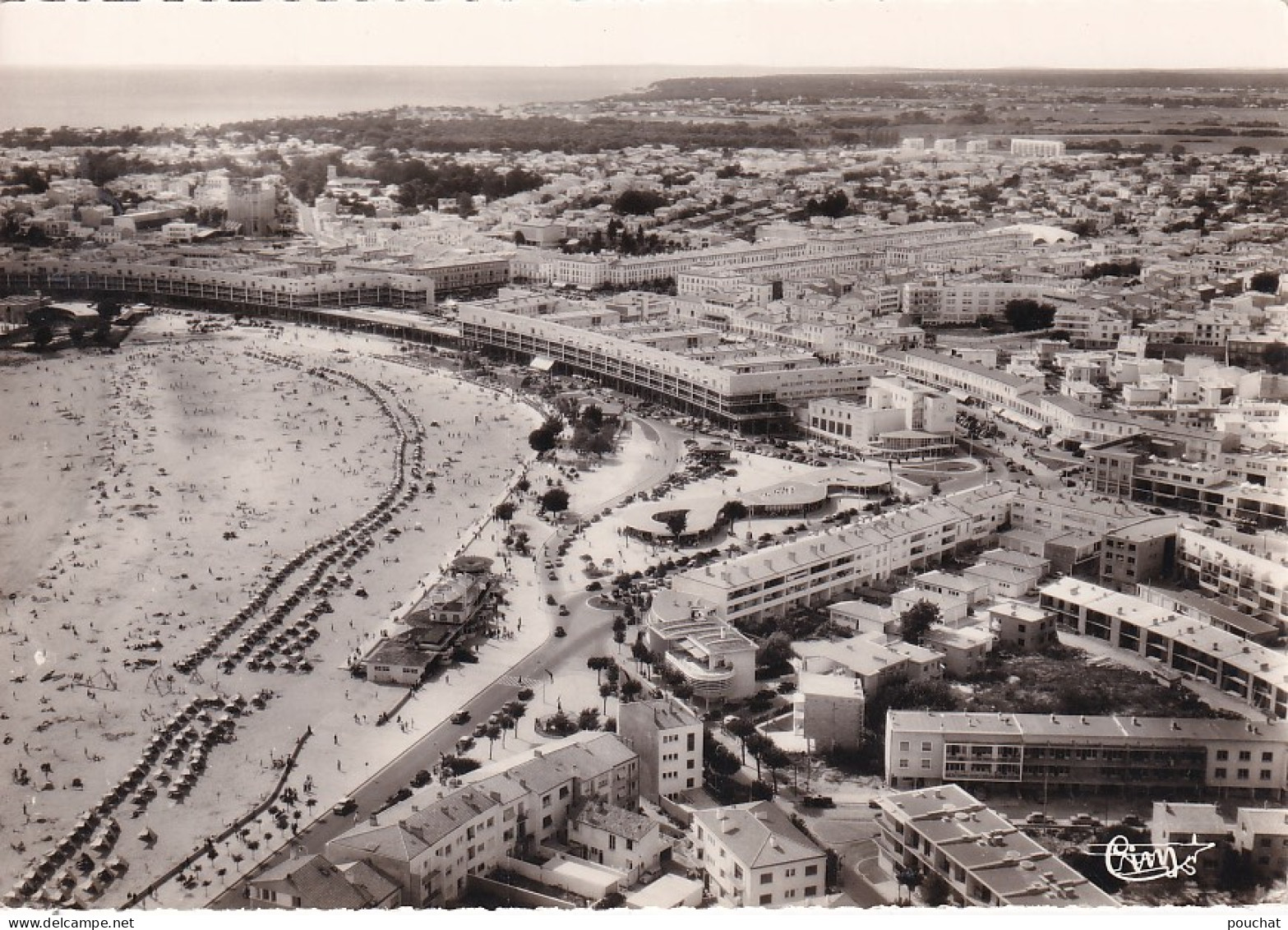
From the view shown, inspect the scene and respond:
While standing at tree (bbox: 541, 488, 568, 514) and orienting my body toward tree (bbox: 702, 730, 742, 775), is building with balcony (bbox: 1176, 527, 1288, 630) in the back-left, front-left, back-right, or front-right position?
front-left

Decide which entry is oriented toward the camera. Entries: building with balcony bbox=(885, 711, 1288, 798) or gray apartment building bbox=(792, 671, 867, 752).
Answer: the building with balcony

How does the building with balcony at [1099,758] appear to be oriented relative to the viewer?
toward the camera

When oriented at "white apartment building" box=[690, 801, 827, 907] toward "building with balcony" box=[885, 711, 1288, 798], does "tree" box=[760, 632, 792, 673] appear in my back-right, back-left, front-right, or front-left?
front-left

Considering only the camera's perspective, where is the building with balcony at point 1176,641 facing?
facing the viewer and to the left of the viewer

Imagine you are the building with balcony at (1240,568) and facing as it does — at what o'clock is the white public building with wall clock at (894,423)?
The white public building with wall clock is roughly at 3 o'clock from the building with balcony.

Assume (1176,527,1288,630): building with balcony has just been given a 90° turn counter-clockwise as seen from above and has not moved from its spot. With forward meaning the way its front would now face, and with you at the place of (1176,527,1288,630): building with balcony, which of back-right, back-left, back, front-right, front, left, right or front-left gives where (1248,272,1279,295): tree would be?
back-left

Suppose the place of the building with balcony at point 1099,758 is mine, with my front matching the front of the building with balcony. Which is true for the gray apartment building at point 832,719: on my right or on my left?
on my right

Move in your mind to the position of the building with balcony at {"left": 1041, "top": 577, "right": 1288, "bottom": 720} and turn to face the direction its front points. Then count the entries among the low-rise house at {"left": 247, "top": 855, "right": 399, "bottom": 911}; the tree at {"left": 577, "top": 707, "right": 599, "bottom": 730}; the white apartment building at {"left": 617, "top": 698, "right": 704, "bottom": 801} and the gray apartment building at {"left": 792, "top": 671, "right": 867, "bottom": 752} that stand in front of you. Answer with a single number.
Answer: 4

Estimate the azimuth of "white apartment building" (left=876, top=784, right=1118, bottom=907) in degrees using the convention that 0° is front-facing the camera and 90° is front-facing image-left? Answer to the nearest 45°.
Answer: approximately 45°

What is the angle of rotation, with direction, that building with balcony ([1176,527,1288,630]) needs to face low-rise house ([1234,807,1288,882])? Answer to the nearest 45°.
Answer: approximately 45° to its left

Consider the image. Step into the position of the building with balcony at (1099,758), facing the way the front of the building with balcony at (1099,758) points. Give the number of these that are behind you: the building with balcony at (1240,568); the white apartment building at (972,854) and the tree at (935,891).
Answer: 1

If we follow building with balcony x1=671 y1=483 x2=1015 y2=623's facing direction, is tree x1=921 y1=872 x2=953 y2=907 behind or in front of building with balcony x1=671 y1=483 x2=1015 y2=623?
in front

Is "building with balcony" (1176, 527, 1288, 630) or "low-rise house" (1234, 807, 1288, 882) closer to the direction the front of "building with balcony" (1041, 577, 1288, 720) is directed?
the low-rise house

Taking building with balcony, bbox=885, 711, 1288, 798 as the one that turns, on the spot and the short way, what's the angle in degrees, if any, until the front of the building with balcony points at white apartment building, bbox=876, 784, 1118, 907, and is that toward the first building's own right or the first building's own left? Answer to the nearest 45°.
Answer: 0° — it already faces it
